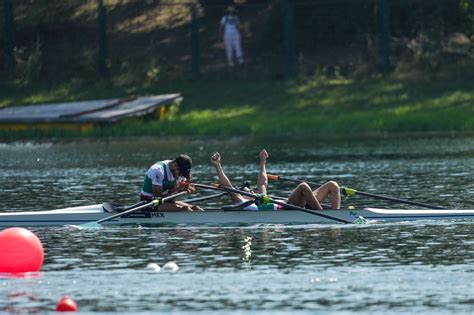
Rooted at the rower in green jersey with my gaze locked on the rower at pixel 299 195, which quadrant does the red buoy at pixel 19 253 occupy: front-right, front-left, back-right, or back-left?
back-right

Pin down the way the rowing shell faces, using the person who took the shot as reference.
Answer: facing to the left of the viewer
